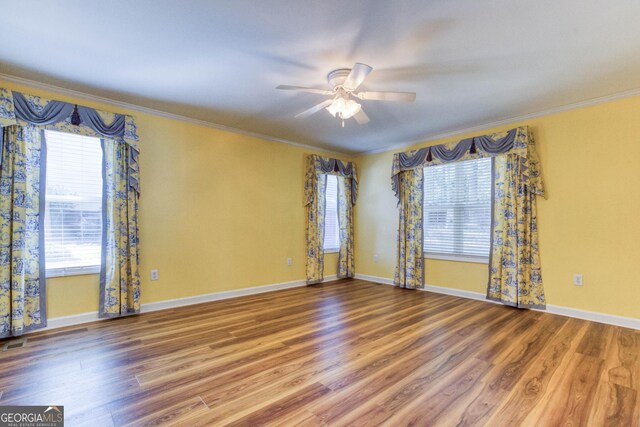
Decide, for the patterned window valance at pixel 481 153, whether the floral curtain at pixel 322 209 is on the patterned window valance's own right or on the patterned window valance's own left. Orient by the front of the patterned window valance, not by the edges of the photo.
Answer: on the patterned window valance's own right

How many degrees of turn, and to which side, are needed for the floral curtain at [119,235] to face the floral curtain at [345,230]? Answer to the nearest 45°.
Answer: approximately 45° to its left

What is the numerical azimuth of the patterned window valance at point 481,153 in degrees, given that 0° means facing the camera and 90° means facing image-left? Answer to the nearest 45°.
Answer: approximately 45°

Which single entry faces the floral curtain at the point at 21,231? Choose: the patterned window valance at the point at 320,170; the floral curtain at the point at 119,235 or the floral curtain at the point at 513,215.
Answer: the floral curtain at the point at 513,215

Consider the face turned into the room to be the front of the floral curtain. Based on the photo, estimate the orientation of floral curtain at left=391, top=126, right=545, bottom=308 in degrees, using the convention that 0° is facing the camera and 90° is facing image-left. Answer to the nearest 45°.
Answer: approximately 45°

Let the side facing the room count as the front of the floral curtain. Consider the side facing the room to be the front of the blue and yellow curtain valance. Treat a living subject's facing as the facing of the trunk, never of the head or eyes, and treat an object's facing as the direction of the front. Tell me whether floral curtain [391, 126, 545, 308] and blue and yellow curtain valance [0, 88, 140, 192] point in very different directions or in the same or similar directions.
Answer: very different directions

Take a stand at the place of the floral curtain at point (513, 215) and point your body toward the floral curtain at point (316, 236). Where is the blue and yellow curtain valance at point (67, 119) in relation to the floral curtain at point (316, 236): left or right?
left

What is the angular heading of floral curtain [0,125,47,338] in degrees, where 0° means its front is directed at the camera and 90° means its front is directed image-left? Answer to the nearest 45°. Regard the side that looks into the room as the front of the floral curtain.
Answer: approximately 315°
